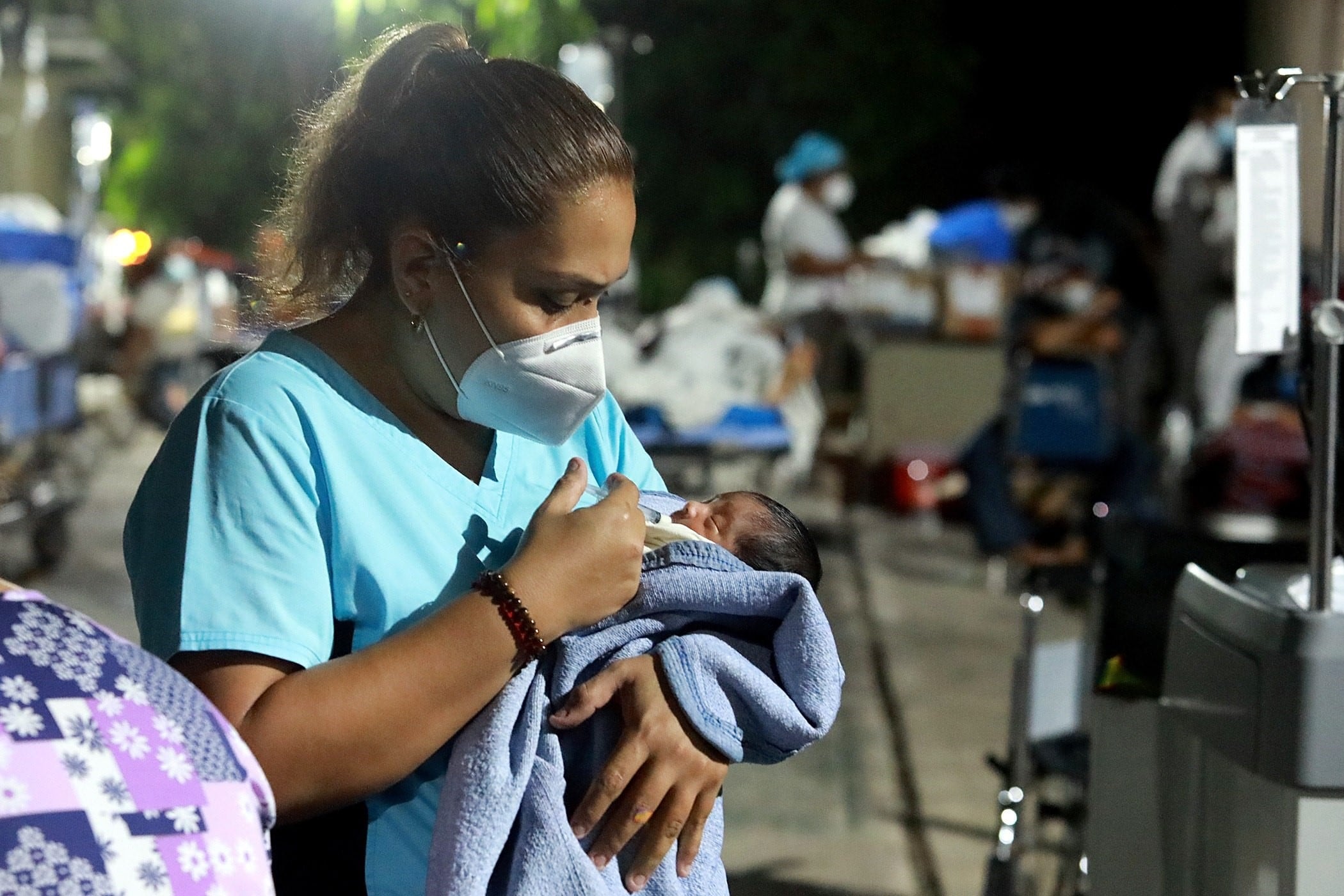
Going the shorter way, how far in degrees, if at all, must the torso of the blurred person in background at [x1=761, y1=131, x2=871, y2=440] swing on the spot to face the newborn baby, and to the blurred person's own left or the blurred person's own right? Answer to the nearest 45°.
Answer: approximately 90° to the blurred person's own right

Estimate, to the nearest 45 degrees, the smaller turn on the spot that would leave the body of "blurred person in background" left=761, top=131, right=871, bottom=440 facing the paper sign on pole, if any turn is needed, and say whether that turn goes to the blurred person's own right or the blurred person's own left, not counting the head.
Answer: approximately 90° to the blurred person's own right

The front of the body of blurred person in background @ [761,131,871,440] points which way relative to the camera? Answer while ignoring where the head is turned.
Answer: to the viewer's right

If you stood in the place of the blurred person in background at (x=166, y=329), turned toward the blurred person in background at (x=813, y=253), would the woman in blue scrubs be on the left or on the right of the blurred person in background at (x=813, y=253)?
right

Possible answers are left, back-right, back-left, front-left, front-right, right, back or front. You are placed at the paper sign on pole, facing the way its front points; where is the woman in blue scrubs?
front-right
